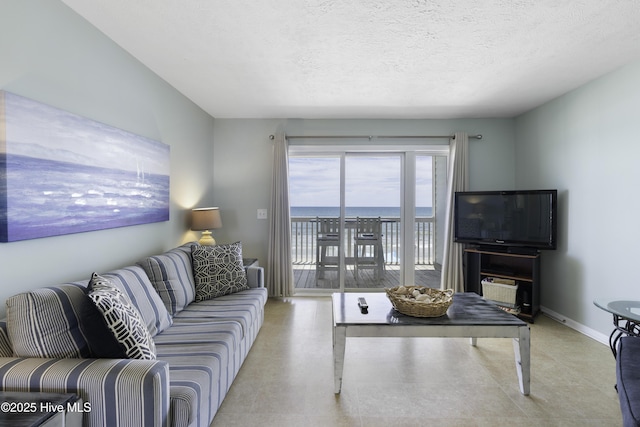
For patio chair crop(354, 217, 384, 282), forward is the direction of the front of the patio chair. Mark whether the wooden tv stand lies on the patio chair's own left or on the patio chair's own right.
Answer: on the patio chair's own right

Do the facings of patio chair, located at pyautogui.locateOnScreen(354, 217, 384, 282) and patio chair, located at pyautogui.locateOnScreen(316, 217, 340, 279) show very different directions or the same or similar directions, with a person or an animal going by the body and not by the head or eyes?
same or similar directions

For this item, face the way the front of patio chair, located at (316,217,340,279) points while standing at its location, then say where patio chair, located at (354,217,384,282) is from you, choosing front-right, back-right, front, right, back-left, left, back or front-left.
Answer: right

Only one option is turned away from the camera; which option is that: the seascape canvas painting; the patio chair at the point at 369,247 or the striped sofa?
the patio chair

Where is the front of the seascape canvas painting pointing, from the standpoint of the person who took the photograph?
facing the viewer and to the right of the viewer

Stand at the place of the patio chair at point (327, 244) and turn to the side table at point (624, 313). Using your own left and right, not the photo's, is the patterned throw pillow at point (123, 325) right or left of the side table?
right

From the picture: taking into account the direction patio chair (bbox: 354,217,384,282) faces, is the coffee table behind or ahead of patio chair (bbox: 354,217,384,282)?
behind

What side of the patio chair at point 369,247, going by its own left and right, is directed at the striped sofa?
back

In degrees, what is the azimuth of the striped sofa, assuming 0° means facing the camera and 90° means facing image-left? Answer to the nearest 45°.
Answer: approximately 315°

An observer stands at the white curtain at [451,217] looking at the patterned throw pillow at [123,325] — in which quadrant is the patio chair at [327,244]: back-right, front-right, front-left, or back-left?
front-right

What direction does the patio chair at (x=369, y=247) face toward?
away from the camera

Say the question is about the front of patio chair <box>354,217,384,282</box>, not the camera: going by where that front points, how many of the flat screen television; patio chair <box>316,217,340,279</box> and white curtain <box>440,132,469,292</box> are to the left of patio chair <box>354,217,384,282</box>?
1

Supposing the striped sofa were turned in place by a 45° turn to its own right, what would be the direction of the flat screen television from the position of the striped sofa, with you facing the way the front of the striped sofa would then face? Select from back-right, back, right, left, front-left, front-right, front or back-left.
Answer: left

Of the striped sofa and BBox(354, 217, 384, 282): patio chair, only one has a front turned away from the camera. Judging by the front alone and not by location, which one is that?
the patio chair

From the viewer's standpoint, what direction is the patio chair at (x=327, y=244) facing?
away from the camera

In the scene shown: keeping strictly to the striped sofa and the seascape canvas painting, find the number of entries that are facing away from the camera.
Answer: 0

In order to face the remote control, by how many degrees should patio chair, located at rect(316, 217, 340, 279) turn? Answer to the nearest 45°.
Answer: approximately 180°

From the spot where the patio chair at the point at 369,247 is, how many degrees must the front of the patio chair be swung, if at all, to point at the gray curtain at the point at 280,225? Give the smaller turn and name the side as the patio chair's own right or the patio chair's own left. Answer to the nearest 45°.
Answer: approximately 90° to the patio chair's own left

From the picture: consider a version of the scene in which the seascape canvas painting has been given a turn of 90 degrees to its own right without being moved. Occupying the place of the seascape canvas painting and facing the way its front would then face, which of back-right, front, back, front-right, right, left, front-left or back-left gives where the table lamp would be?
back
